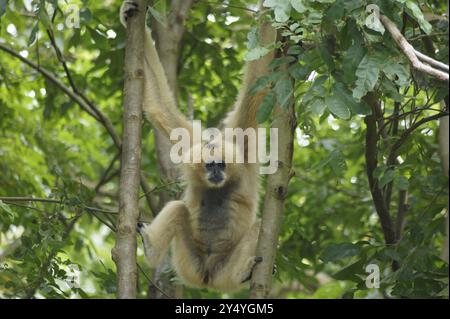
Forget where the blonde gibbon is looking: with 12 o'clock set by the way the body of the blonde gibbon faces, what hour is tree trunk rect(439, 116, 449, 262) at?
The tree trunk is roughly at 9 o'clock from the blonde gibbon.

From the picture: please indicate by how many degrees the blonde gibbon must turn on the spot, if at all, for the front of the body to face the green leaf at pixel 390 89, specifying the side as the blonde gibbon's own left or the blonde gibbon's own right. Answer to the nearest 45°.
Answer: approximately 45° to the blonde gibbon's own left

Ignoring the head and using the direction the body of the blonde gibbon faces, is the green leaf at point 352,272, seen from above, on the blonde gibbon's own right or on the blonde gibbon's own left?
on the blonde gibbon's own left

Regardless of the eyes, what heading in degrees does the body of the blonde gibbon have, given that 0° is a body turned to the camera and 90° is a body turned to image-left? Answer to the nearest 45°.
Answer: approximately 0°

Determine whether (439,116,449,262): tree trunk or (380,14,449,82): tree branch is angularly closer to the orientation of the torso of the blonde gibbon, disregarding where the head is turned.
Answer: the tree branch

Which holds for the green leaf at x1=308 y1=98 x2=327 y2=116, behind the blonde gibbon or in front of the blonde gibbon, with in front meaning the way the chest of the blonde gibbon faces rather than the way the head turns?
in front

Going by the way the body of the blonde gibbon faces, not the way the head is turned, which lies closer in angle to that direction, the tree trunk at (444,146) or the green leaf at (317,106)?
the green leaf

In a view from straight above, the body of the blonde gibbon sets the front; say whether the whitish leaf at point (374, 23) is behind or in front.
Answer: in front
